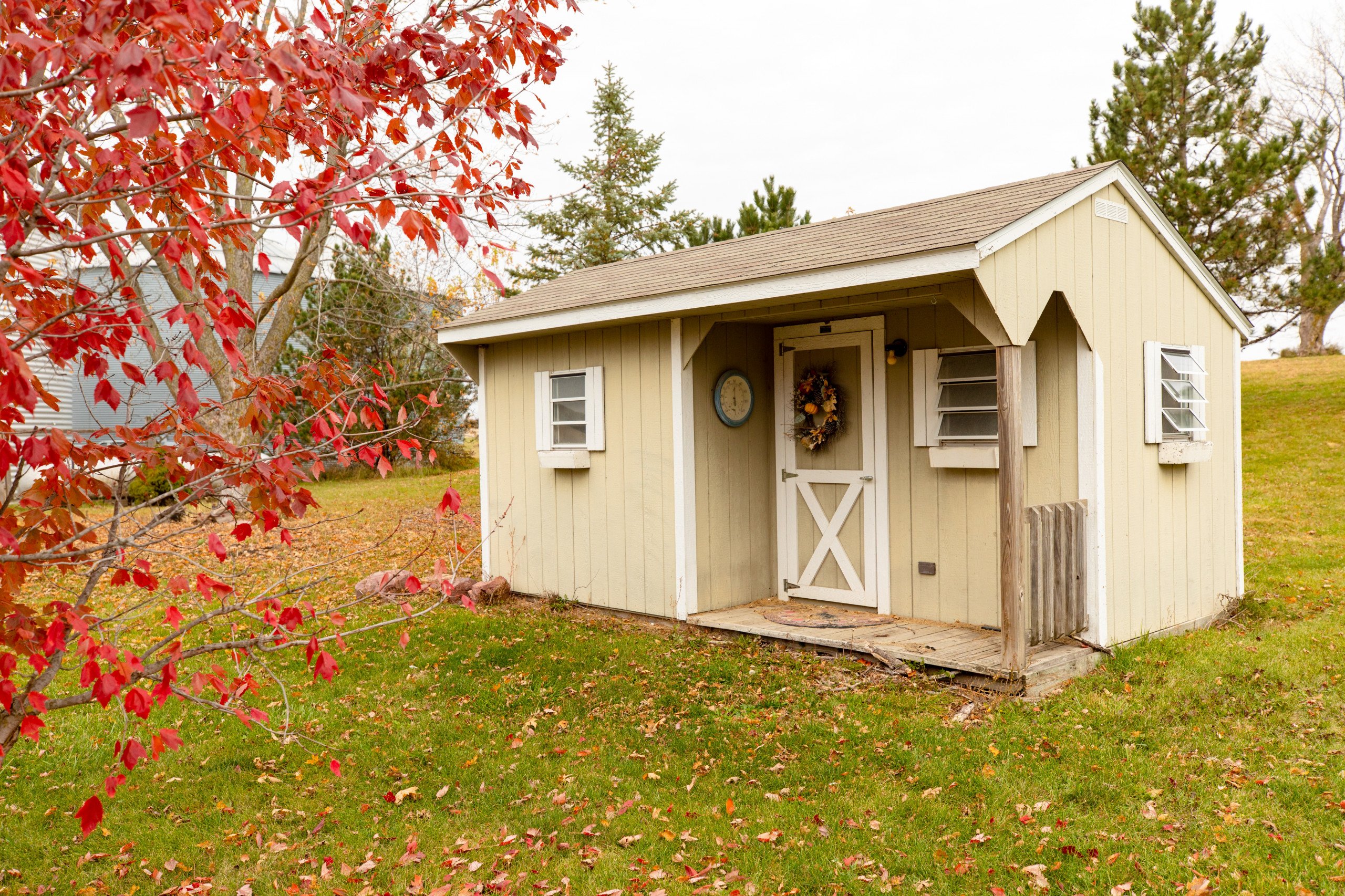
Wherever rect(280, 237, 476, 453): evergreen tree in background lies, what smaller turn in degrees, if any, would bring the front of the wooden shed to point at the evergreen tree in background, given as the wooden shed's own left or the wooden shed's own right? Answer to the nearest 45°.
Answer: approximately 90° to the wooden shed's own right

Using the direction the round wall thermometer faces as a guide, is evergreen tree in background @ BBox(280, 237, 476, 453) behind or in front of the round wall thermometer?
behind

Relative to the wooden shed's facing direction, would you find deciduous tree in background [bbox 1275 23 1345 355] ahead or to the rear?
to the rear

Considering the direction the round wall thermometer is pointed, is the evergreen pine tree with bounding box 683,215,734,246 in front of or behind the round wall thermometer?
behind

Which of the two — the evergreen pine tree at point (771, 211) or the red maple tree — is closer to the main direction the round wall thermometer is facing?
the red maple tree

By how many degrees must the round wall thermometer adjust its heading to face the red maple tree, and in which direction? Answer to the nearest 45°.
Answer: approximately 45° to its right

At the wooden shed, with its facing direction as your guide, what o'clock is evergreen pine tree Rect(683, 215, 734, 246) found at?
The evergreen pine tree is roughly at 4 o'clock from the wooden shed.

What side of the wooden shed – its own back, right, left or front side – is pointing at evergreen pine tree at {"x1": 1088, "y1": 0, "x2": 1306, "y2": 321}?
back

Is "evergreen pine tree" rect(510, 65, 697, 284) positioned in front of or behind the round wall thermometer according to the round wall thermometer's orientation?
behind
